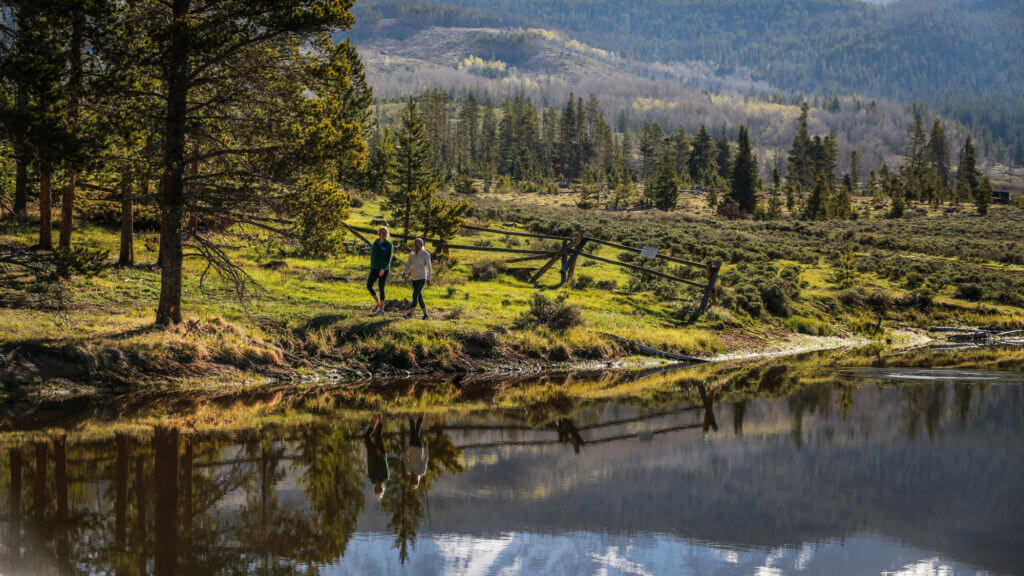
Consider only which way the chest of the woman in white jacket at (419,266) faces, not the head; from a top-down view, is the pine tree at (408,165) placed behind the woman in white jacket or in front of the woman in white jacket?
behind

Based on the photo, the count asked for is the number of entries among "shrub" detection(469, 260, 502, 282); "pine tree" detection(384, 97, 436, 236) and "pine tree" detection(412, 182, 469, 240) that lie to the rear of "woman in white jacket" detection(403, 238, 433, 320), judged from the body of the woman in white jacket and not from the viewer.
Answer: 3

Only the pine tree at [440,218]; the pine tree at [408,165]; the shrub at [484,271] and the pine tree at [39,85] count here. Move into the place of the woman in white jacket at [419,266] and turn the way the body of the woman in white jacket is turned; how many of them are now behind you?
3

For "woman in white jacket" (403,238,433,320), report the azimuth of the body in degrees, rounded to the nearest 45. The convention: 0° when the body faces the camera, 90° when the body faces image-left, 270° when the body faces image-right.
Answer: approximately 0°

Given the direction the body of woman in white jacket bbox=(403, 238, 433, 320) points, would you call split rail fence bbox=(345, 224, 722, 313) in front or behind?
behind

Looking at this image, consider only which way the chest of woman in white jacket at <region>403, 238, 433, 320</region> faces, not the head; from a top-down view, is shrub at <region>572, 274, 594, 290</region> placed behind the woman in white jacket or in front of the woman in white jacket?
behind

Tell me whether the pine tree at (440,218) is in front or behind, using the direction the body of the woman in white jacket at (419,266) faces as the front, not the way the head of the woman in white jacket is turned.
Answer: behind
